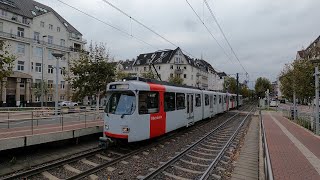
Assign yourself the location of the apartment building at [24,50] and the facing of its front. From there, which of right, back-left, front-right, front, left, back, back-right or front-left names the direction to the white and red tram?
front-right

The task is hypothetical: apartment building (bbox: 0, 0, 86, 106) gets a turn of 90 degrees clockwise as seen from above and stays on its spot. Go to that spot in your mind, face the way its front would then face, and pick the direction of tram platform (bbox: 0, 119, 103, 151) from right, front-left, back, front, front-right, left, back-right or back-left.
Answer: front-left

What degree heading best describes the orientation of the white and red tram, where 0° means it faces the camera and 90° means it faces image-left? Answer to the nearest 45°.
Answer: approximately 45°

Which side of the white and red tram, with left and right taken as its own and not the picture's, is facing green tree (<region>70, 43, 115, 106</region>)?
right

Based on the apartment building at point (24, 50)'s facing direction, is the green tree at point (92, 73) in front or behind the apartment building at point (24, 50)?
in front

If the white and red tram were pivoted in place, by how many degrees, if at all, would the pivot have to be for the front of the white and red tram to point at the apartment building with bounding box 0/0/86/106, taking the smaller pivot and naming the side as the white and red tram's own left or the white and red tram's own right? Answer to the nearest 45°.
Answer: approximately 90° to the white and red tram's own right
